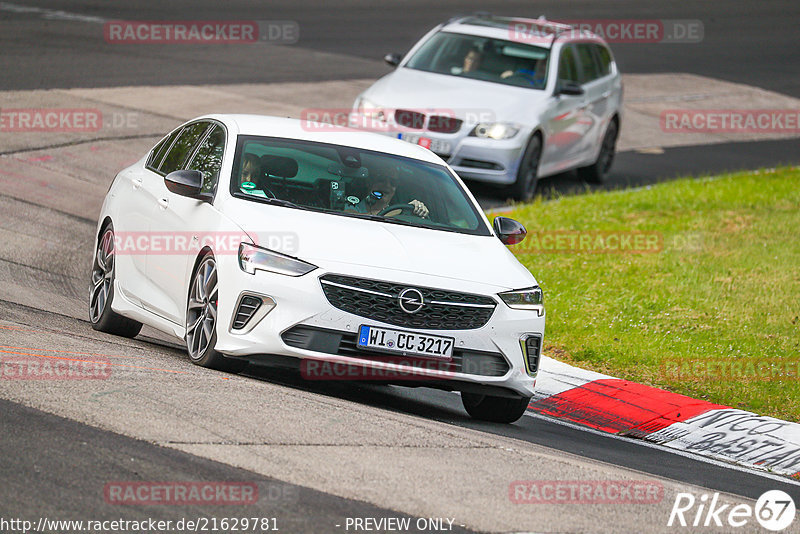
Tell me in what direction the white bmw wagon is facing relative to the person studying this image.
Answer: facing the viewer and to the left of the viewer

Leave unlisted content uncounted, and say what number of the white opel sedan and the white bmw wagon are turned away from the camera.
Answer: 0

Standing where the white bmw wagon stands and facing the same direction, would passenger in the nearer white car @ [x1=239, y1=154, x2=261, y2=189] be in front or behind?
in front

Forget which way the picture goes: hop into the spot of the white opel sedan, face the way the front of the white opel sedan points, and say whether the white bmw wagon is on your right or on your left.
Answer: on your left

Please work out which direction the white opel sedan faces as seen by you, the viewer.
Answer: facing the viewer and to the right of the viewer
